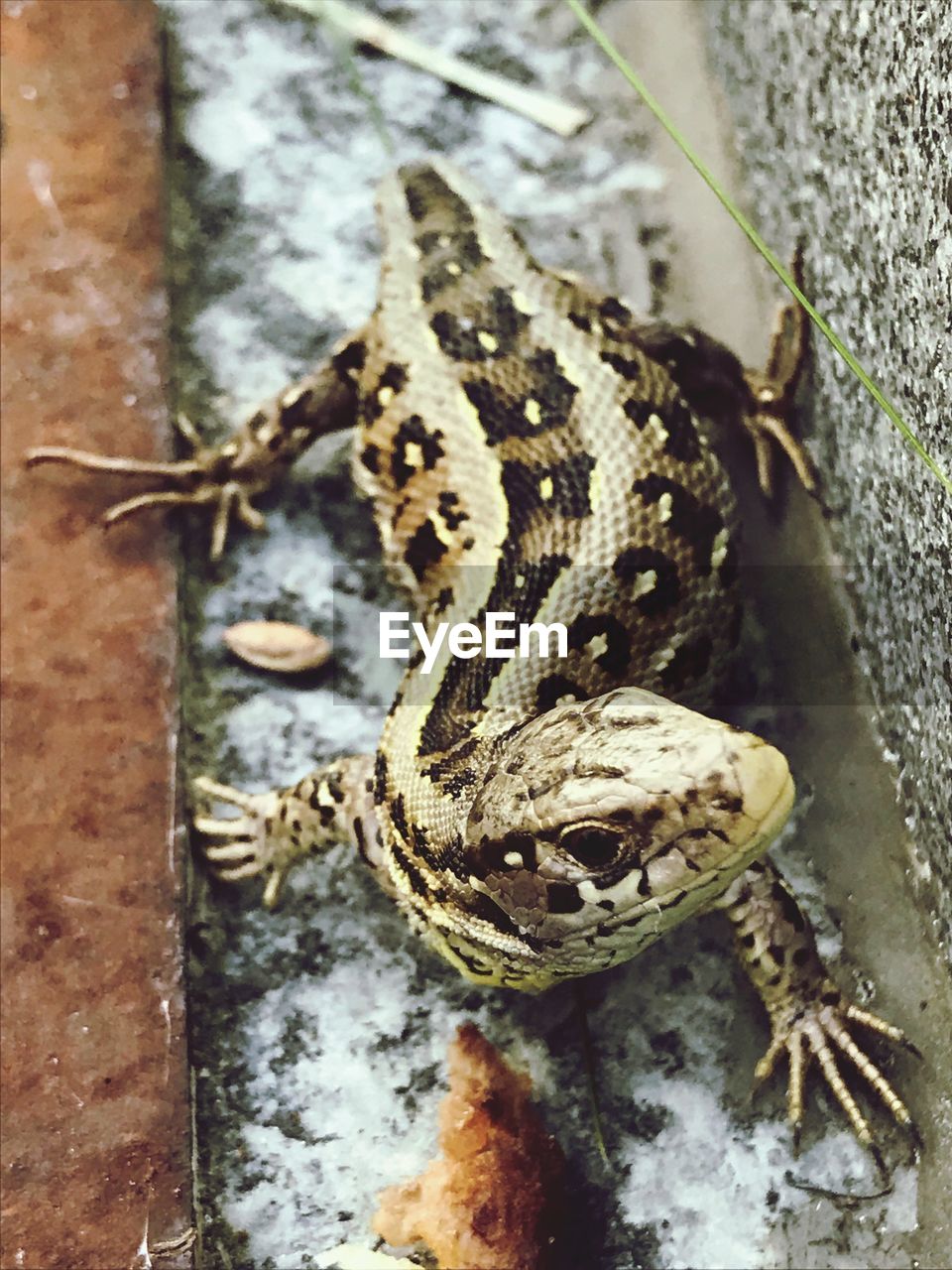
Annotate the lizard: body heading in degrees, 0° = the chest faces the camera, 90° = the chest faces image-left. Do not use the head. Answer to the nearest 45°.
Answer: approximately 0°
